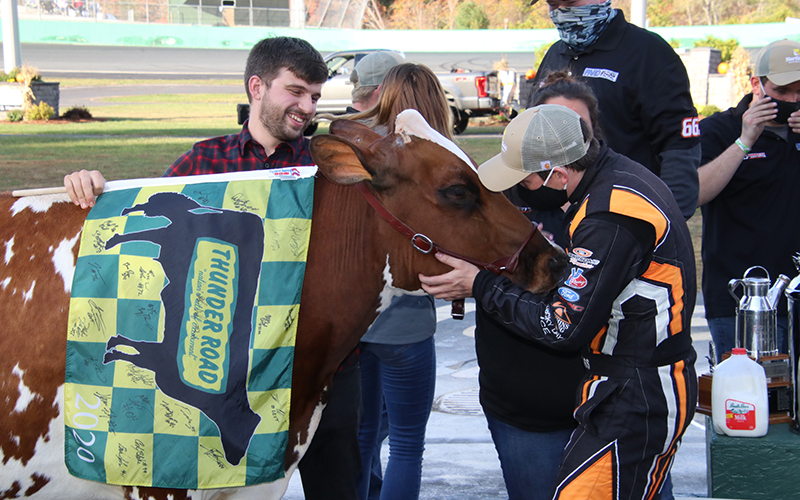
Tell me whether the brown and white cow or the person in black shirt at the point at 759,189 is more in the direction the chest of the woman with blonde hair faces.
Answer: the person in black shirt

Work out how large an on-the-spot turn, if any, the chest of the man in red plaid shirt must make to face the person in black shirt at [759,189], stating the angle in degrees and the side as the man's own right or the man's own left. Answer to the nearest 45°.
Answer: approximately 45° to the man's own left

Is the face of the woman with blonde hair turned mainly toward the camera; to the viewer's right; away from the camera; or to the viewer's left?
away from the camera

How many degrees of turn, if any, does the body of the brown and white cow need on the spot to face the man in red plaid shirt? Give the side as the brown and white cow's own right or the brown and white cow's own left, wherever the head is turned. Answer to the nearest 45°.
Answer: approximately 90° to the brown and white cow's own left

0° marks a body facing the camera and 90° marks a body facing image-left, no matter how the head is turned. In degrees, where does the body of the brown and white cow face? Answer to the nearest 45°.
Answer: approximately 270°

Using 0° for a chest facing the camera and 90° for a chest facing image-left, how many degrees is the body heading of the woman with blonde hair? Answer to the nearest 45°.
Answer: approximately 180°

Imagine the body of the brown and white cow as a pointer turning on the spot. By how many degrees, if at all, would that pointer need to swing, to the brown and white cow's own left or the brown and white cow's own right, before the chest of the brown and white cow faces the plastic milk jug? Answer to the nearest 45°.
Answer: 0° — it already faces it

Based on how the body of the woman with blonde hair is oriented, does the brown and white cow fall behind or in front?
behind
